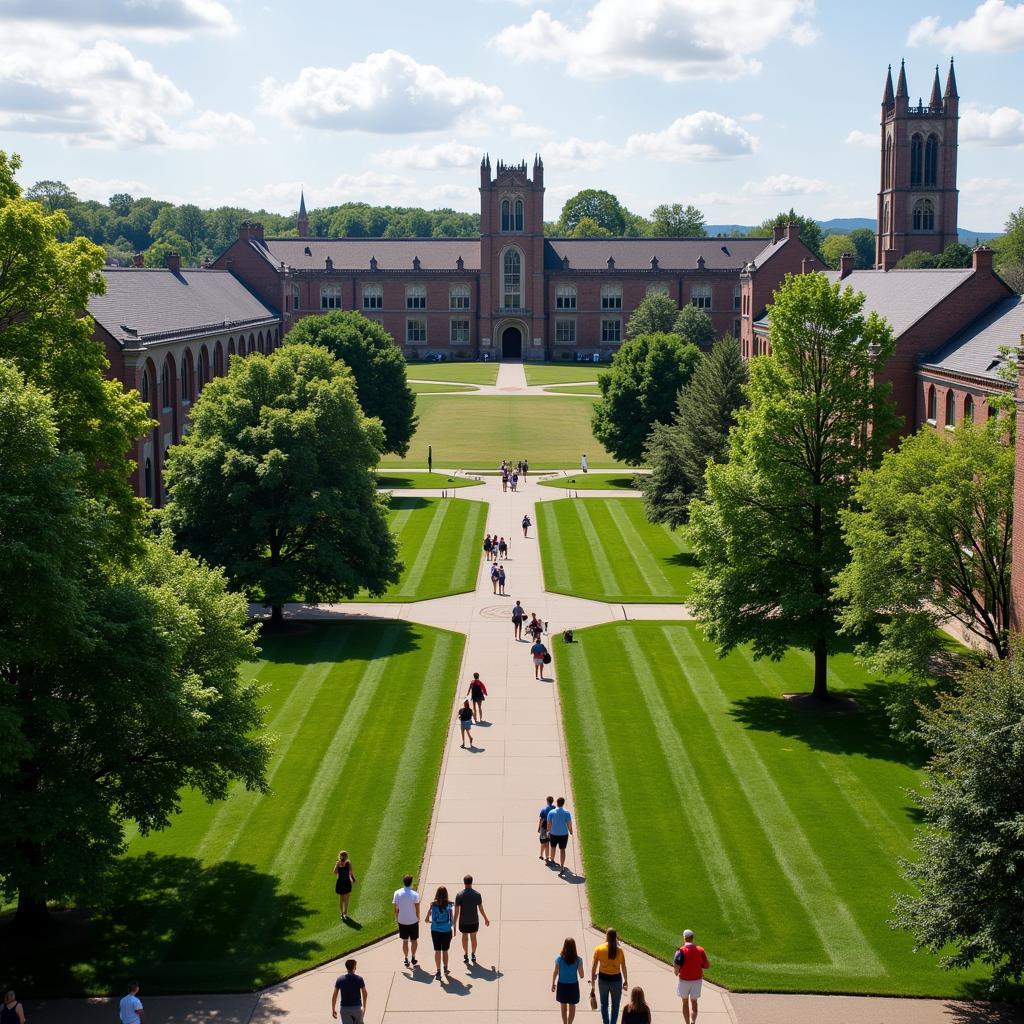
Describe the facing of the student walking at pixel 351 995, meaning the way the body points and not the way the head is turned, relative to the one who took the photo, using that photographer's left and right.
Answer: facing away from the viewer

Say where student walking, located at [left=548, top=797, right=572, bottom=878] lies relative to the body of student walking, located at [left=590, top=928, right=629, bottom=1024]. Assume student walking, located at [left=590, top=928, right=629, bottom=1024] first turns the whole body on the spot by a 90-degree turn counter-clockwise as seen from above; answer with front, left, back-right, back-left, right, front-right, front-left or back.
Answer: right

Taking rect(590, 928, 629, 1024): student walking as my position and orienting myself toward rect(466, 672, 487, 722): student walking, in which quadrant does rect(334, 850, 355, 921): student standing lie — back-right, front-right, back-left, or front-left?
front-left

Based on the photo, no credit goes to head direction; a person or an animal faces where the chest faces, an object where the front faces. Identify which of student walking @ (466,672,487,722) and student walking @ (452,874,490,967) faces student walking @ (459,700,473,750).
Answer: student walking @ (452,874,490,967)

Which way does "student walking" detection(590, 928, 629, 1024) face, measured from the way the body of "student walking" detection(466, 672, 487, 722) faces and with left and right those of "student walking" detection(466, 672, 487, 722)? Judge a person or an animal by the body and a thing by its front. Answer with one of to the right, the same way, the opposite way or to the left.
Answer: the same way

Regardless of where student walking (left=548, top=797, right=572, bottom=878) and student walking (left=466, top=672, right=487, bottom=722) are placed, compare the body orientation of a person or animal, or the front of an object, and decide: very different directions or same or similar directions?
same or similar directions

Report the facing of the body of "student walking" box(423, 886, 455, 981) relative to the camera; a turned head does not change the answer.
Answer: away from the camera

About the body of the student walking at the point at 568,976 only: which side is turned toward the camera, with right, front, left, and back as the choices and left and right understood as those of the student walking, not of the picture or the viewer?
back

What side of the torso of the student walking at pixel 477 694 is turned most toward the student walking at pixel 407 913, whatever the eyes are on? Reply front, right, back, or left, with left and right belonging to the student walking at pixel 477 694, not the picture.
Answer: back

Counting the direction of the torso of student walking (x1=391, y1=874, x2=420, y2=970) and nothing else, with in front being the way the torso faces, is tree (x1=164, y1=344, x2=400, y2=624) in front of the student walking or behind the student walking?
in front

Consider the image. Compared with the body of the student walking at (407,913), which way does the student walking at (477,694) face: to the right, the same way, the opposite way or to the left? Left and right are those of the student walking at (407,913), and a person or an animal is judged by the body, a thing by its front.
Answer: the same way

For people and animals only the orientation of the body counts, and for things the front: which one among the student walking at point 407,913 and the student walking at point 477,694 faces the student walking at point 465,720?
the student walking at point 407,913

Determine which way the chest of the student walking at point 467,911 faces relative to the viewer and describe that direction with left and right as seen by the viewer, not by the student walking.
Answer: facing away from the viewer

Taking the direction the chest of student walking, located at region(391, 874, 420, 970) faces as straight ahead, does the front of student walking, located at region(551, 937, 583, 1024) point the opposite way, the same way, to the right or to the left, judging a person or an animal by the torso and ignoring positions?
the same way

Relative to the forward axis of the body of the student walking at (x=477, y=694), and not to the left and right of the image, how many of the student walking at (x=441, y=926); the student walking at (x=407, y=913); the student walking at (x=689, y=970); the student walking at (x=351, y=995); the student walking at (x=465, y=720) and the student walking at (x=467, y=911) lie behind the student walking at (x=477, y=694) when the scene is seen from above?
6

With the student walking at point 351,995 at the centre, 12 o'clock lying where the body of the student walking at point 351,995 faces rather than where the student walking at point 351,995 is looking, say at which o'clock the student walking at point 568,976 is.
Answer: the student walking at point 568,976 is roughly at 3 o'clock from the student walking at point 351,995.

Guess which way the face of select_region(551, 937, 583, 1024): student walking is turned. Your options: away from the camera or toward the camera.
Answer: away from the camera

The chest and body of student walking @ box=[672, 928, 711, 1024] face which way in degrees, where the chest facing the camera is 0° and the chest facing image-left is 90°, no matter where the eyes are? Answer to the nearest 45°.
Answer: approximately 180°

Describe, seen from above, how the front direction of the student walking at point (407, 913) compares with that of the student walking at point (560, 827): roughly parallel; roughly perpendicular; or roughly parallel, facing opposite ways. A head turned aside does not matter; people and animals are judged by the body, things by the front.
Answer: roughly parallel

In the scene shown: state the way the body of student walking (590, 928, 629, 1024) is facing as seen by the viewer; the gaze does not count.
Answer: away from the camera

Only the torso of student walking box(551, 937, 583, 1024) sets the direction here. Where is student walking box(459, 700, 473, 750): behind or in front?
in front
